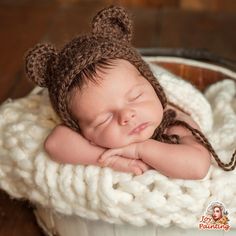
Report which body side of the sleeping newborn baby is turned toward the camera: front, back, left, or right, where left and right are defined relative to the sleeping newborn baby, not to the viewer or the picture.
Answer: front
